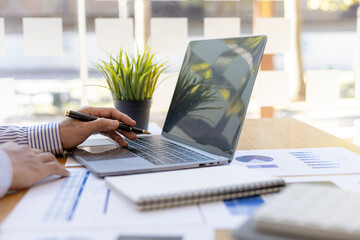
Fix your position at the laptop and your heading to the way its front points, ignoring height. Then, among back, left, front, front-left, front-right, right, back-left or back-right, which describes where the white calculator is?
front-left

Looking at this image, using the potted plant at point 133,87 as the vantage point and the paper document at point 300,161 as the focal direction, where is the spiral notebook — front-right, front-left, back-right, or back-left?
front-right

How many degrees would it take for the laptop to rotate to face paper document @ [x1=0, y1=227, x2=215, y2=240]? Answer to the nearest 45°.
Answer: approximately 45° to its left

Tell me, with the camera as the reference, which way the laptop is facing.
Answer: facing the viewer and to the left of the viewer
